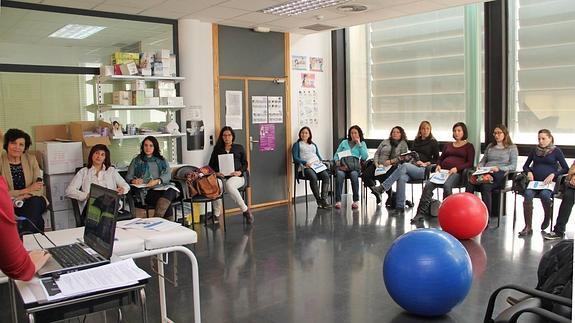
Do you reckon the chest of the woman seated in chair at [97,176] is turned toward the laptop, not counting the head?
yes

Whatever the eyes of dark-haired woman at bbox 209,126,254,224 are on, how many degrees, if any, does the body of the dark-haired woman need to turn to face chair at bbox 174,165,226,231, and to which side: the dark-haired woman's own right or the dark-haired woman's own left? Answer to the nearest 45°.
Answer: approximately 45° to the dark-haired woman's own right

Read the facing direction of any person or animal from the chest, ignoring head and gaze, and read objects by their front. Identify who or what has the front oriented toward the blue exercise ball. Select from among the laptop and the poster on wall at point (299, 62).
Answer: the poster on wall

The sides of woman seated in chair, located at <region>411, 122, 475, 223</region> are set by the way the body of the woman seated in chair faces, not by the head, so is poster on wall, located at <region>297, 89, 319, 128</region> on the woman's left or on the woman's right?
on the woman's right

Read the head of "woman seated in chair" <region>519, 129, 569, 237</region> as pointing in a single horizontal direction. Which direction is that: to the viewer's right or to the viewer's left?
to the viewer's left

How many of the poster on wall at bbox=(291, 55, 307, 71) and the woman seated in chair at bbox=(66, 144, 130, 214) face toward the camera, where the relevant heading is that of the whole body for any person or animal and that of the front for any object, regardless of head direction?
2

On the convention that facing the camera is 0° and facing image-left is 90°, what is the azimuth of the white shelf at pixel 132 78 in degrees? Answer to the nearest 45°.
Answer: approximately 0°
